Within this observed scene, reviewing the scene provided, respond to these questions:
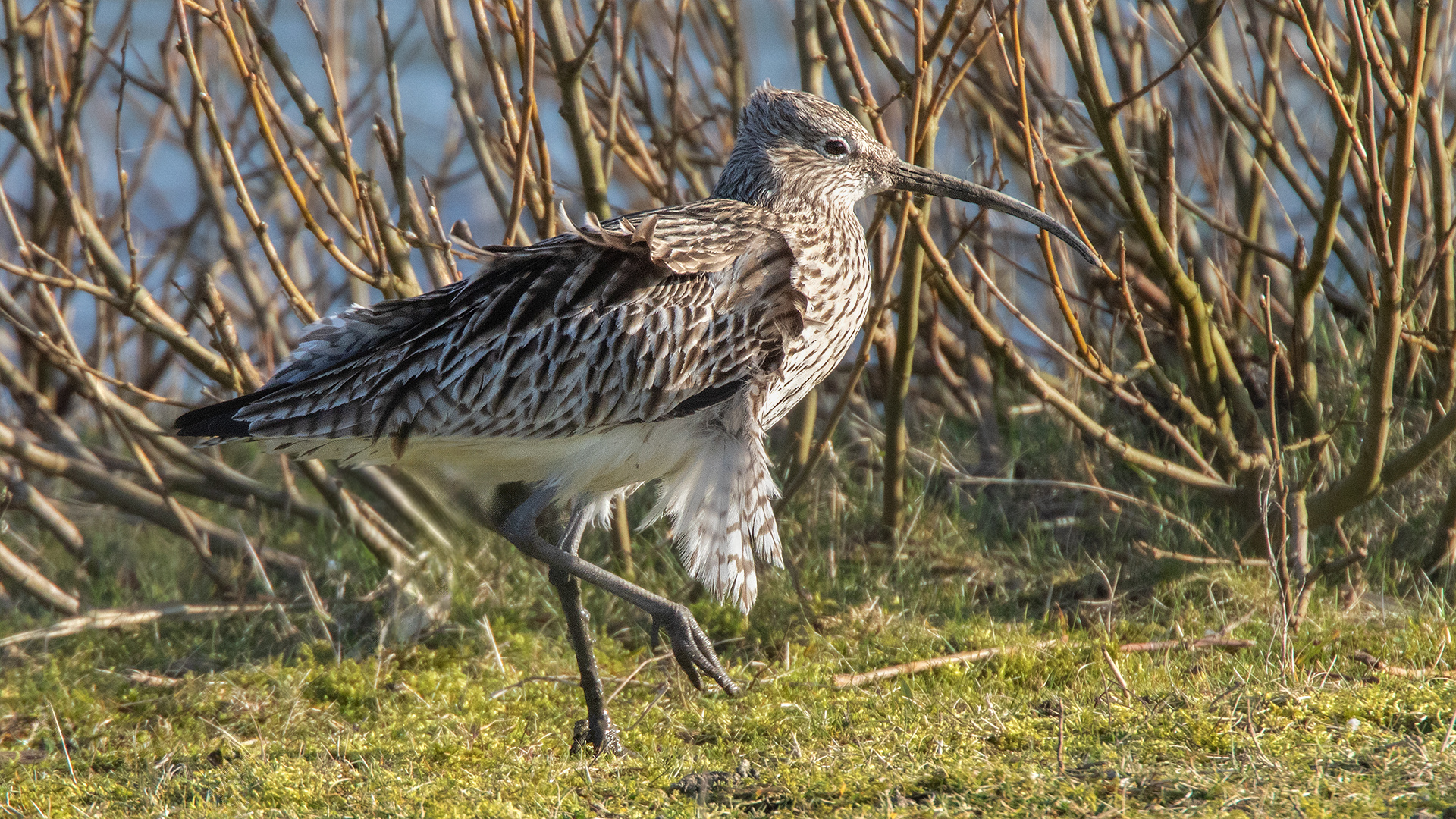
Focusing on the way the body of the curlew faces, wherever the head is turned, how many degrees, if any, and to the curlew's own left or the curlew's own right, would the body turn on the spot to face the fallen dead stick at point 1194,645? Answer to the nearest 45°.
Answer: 0° — it already faces it

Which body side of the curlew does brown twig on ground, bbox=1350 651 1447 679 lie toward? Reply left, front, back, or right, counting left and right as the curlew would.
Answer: front

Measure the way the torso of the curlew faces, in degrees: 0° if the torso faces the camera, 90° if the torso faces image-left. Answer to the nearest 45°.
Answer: approximately 270°

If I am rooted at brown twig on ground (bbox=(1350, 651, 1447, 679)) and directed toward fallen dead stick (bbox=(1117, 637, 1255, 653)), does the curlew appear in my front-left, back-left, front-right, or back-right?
front-left

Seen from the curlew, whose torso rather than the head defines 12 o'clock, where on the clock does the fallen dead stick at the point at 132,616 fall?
The fallen dead stick is roughly at 7 o'clock from the curlew.
